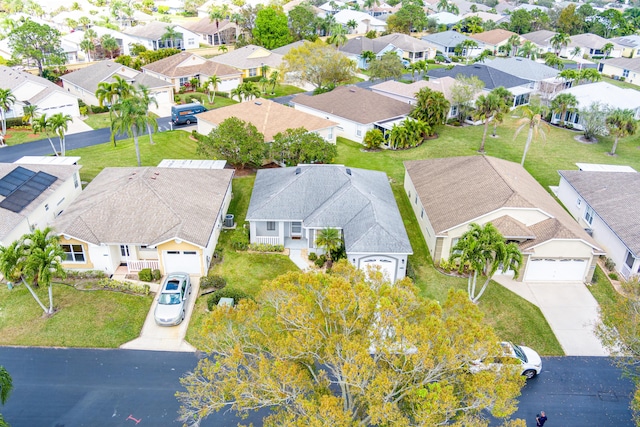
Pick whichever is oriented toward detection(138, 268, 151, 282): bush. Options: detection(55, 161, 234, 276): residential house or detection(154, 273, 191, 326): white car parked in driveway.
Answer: the residential house

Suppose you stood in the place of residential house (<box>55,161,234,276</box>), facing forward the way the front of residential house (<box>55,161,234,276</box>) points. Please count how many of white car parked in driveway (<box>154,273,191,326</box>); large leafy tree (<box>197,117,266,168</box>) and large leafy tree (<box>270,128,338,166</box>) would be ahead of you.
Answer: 1

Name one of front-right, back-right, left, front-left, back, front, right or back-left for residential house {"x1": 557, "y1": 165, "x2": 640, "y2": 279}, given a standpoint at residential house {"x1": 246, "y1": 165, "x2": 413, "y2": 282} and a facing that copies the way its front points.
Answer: left

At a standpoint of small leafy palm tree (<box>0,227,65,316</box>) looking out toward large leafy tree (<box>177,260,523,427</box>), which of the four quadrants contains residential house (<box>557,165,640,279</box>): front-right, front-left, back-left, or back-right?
front-left

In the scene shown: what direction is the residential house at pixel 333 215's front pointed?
toward the camera

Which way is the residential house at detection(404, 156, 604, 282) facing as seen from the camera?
toward the camera

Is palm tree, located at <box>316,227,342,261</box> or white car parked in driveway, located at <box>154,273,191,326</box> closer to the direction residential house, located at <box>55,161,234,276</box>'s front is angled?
the white car parked in driveway

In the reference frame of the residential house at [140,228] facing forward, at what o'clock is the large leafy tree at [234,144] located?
The large leafy tree is roughly at 7 o'clock from the residential house.

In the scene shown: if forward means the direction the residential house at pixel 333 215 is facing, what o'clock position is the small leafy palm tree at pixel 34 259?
The small leafy palm tree is roughly at 2 o'clock from the residential house.

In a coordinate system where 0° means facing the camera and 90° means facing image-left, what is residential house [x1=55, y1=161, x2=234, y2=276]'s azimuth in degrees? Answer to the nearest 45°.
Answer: approximately 0°

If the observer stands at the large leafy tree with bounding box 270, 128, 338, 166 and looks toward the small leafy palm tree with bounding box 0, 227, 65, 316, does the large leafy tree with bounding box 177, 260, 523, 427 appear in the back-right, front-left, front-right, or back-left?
front-left
